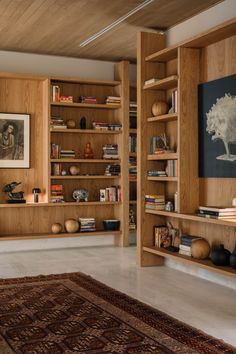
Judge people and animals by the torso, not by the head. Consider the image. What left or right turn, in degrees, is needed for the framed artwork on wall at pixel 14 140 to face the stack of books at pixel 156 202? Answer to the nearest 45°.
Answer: approximately 45° to its left

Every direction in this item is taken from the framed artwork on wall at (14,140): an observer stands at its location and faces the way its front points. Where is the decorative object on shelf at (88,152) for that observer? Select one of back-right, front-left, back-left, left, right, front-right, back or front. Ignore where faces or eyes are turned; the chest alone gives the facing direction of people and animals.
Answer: left

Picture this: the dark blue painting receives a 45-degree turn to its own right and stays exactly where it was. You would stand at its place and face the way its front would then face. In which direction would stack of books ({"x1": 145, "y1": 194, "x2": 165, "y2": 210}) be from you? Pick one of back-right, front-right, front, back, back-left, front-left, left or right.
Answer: front-right

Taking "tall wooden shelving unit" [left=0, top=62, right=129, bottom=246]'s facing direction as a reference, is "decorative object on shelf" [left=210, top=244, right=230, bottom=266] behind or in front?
in front

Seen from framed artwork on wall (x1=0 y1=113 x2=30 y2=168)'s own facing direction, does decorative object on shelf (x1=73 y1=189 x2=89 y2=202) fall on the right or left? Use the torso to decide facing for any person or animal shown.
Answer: on its left

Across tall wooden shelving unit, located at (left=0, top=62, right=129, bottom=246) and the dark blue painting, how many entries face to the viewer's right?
0

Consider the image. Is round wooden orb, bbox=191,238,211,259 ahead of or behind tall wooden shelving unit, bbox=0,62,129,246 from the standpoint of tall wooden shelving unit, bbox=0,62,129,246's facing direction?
ahead

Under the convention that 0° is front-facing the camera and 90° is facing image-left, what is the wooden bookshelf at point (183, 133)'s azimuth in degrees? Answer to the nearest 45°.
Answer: approximately 45°

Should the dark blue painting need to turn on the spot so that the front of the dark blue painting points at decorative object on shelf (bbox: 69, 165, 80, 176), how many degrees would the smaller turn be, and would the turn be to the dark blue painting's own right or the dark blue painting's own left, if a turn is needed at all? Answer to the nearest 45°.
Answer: approximately 90° to the dark blue painting's own right

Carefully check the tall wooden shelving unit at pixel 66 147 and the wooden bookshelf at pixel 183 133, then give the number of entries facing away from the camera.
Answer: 0

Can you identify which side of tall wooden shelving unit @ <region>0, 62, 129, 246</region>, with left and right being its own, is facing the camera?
front

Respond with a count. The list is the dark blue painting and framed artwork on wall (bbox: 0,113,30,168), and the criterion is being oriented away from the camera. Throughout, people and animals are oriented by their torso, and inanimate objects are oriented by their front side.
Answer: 0

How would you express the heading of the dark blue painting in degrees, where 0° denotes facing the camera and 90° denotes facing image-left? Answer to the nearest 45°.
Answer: approximately 45°

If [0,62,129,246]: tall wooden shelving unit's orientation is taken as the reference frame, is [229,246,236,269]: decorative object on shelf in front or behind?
in front

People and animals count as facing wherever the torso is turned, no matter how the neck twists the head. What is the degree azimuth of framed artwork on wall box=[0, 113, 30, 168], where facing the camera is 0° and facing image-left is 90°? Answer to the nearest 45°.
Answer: approximately 0°

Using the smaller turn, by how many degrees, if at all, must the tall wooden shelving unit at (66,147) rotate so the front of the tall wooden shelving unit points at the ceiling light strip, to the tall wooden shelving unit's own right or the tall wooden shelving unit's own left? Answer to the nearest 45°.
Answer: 0° — it already faces it

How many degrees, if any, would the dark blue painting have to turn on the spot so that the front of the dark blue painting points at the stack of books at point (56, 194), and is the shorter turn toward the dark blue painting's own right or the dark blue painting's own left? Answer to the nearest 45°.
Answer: approximately 90° to the dark blue painting's own right
